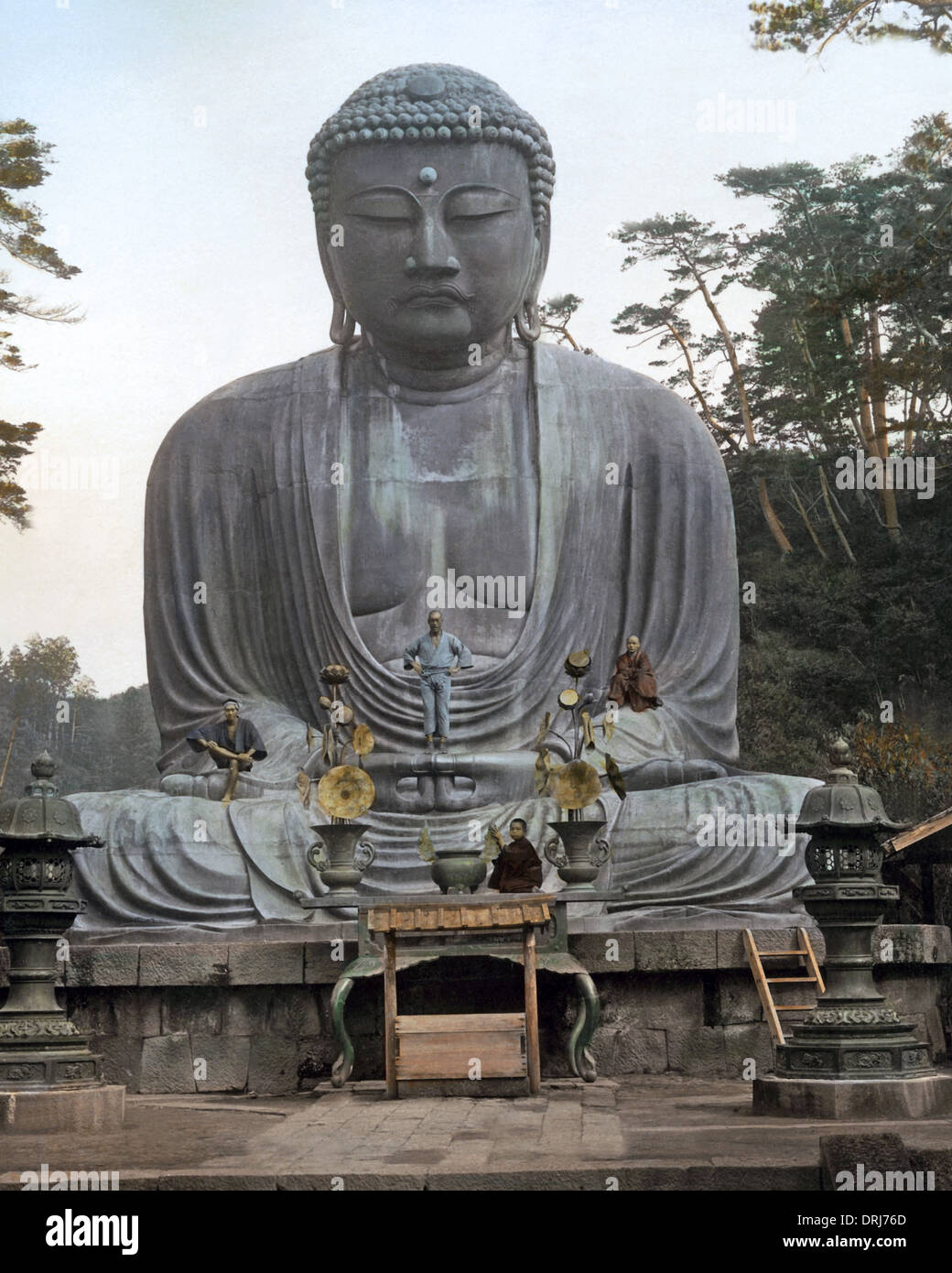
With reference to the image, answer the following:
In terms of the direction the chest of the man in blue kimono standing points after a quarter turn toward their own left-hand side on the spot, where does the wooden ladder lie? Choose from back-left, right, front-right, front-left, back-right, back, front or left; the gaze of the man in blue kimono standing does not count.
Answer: front-right

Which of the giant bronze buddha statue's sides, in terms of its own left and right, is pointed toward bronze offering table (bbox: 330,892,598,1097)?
front

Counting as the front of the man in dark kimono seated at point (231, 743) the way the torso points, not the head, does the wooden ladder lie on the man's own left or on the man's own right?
on the man's own left

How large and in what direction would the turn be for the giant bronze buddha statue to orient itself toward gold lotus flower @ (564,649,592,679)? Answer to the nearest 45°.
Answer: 0° — it already faces it

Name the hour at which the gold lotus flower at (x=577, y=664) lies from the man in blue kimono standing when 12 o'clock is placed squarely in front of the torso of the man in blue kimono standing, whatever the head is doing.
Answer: The gold lotus flower is roughly at 11 o'clock from the man in blue kimono standing.

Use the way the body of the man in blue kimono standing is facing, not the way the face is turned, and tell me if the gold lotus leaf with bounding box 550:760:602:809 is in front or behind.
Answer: in front

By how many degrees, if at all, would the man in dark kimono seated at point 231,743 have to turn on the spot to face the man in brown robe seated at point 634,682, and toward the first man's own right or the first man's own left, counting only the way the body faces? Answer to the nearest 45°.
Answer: approximately 90° to the first man's own left

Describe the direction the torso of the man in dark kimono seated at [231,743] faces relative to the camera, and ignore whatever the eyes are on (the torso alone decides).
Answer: toward the camera

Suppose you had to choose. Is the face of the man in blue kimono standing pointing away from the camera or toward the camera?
toward the camera

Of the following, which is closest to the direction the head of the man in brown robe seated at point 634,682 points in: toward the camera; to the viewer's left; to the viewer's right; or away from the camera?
toward the camera

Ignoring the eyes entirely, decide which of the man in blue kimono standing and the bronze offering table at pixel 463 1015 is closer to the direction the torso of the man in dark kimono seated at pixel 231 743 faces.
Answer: the bronze offering table

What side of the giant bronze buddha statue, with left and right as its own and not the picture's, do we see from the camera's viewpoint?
front

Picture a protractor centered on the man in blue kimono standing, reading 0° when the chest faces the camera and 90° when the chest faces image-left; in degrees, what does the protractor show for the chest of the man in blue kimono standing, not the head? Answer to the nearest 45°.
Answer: approximately 0°

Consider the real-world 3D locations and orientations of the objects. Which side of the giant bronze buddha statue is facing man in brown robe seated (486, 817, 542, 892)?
front

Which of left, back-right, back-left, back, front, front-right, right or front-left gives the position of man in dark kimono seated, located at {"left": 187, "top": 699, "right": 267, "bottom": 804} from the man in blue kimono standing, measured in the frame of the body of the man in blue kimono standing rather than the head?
right

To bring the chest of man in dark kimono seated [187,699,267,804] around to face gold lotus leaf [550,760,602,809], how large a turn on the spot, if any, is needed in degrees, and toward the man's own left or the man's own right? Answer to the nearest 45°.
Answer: approximately 45° to the man's own left

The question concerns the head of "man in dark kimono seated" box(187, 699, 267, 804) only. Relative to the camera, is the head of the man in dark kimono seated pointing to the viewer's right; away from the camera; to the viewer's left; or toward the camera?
toward the camera
